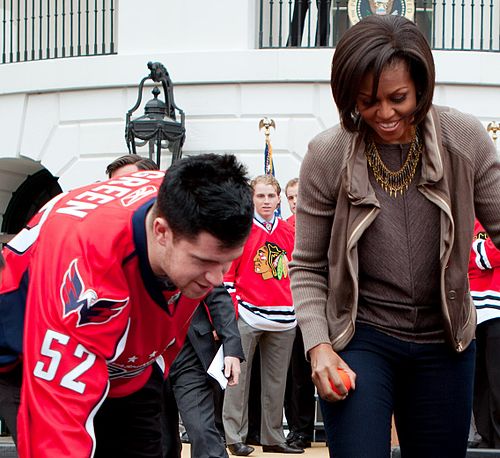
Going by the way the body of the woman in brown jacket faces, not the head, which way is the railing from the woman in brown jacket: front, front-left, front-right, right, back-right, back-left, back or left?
back

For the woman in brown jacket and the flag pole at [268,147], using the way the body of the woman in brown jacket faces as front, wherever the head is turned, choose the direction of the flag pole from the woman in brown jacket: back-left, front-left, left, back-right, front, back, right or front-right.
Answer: back

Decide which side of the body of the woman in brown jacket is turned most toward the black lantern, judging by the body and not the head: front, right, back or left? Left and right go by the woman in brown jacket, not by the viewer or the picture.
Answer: back

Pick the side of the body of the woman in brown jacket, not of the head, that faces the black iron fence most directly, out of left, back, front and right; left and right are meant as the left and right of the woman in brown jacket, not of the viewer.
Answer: back

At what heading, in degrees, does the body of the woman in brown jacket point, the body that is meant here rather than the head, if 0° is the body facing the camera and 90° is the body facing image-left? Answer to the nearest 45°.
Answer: approximately 0°
